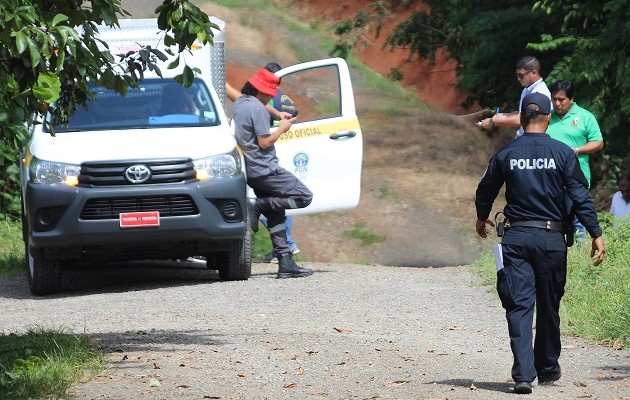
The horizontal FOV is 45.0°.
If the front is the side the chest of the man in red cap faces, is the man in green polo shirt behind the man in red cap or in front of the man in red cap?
in front

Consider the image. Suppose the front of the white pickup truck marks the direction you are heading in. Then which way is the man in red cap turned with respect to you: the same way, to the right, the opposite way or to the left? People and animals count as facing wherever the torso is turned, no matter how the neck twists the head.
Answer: to the left

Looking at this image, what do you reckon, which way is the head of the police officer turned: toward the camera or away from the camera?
away from the camera

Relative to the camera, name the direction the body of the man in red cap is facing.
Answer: to the viewer's right

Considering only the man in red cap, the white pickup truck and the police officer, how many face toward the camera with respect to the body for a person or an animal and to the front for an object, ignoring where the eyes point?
1

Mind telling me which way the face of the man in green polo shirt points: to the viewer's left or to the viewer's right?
to the viewer's left

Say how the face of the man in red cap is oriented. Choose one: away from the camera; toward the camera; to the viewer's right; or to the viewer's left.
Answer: to the viewer's right

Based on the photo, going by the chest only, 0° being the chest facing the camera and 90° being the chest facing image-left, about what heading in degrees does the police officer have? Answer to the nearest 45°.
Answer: approximately 180°

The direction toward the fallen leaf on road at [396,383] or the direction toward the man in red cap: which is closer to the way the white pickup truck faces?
the fallen leaf on road

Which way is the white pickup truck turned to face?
toward the camera

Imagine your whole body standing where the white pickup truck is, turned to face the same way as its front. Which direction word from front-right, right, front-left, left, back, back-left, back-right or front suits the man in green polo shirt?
left

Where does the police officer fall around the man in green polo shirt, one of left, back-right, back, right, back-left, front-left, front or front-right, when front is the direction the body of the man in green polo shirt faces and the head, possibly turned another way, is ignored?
front-left
